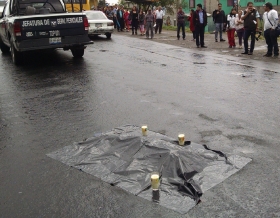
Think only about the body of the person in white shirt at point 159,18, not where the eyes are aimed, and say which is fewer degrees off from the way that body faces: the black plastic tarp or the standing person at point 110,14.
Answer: the black plastic tarp

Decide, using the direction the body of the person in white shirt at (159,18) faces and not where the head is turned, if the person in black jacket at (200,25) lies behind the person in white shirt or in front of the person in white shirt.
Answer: in front

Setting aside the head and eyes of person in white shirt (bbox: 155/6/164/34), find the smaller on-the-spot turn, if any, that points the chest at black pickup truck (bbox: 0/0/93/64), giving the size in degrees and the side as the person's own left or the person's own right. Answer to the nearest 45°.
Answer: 0° — they already face it

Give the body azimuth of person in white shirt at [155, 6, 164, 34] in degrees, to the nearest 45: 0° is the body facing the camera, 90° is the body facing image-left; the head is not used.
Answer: approximately 0°

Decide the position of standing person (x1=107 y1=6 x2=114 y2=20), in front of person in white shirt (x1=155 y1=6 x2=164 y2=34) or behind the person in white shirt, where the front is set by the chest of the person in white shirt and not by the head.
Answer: behind

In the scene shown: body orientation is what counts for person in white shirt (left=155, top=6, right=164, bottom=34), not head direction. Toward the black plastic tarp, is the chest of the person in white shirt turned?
yes

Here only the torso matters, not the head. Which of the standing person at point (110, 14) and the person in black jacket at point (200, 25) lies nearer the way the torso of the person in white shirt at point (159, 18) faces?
the person in black jacket

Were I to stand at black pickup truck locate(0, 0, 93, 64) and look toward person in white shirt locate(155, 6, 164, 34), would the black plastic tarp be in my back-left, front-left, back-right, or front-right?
back-right
